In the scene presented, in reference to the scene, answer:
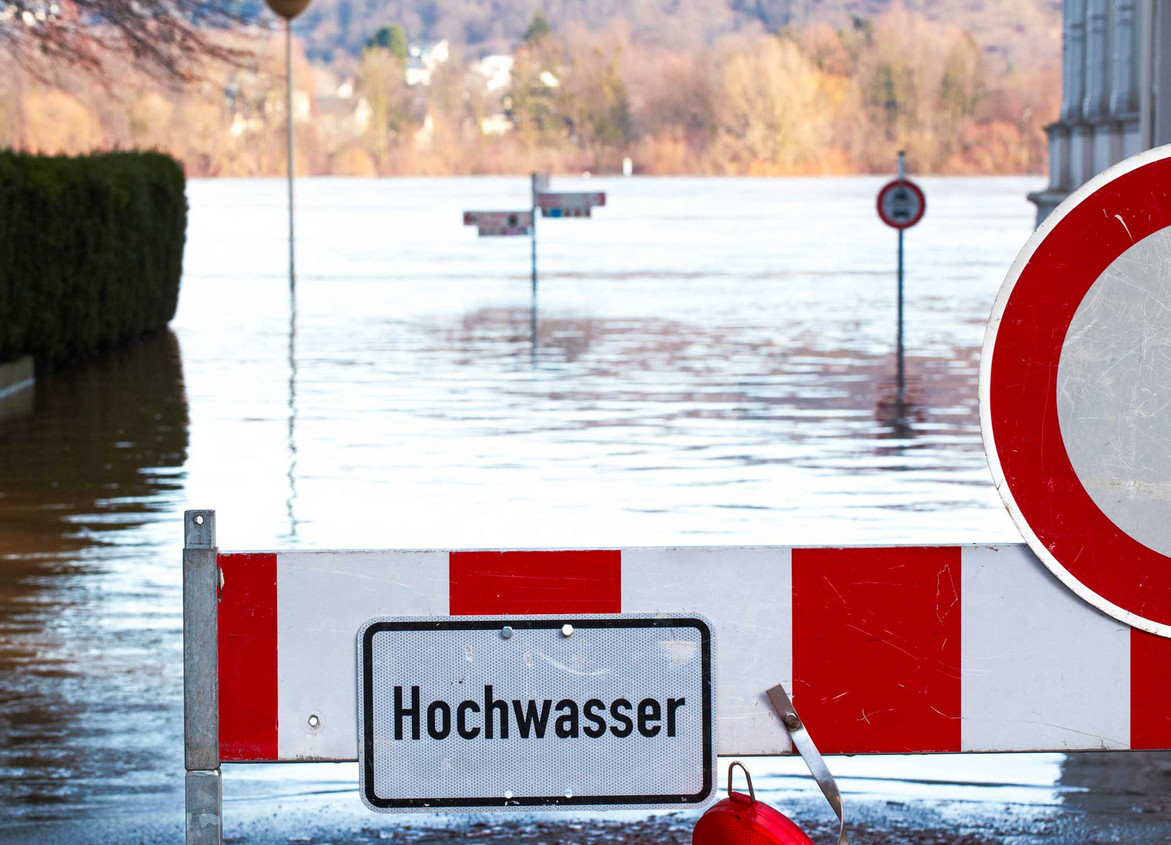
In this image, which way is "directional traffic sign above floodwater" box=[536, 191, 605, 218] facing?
toward the camera

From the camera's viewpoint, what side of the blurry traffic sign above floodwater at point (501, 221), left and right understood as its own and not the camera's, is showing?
front

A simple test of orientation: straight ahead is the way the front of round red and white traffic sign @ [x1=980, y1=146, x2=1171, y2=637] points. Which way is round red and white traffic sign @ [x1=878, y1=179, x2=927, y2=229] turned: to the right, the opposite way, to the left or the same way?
the same way

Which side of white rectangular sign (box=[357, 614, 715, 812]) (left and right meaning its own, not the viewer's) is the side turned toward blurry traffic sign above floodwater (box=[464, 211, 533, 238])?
back

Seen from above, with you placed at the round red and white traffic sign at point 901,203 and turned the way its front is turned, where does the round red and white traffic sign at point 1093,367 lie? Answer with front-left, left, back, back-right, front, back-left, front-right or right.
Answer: front

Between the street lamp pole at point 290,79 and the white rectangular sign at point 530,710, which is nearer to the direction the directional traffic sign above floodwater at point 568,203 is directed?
the white rectangular sign

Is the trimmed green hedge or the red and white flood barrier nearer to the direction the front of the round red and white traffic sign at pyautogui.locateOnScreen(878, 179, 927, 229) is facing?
the red and white flood barrier

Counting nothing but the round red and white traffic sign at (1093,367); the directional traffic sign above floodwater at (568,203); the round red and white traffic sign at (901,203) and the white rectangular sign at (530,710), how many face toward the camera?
4

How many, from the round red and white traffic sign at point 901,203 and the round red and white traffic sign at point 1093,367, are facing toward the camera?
2

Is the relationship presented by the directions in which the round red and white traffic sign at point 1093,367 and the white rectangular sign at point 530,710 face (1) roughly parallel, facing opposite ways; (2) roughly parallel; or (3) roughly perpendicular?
roughly parallel

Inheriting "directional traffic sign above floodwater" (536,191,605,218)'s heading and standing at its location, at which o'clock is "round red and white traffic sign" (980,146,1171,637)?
The round red and white traffic sign is roughly at 12 o'clock from the directional traffic sign above floodwater.

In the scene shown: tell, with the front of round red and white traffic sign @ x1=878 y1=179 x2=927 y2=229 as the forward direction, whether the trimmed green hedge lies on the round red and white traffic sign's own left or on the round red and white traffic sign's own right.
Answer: on the round red and white traffic sign's own right

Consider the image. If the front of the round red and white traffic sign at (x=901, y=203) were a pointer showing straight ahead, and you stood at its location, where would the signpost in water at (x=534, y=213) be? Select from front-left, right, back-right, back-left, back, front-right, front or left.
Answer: back-right

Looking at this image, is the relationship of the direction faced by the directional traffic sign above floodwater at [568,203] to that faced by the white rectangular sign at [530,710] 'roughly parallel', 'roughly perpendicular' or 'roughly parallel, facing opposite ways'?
roughly parallel

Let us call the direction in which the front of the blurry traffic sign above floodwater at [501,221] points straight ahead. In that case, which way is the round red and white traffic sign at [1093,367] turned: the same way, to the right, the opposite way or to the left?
the same way

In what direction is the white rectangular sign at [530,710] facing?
toward the camera

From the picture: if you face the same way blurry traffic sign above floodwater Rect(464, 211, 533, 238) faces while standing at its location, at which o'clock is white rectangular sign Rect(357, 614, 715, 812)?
The white rectangular sign is roughly at 12 o'clock from the blurry traffic sign above floodwater.

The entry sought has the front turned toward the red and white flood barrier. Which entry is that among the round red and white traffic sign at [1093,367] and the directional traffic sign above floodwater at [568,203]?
the directional traffic sign above floodwater

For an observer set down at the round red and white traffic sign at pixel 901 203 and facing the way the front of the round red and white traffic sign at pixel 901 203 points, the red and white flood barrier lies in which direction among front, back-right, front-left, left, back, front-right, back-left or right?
front

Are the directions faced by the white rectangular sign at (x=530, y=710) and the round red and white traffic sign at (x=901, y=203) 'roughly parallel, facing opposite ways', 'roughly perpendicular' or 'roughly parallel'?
roughly parallel
